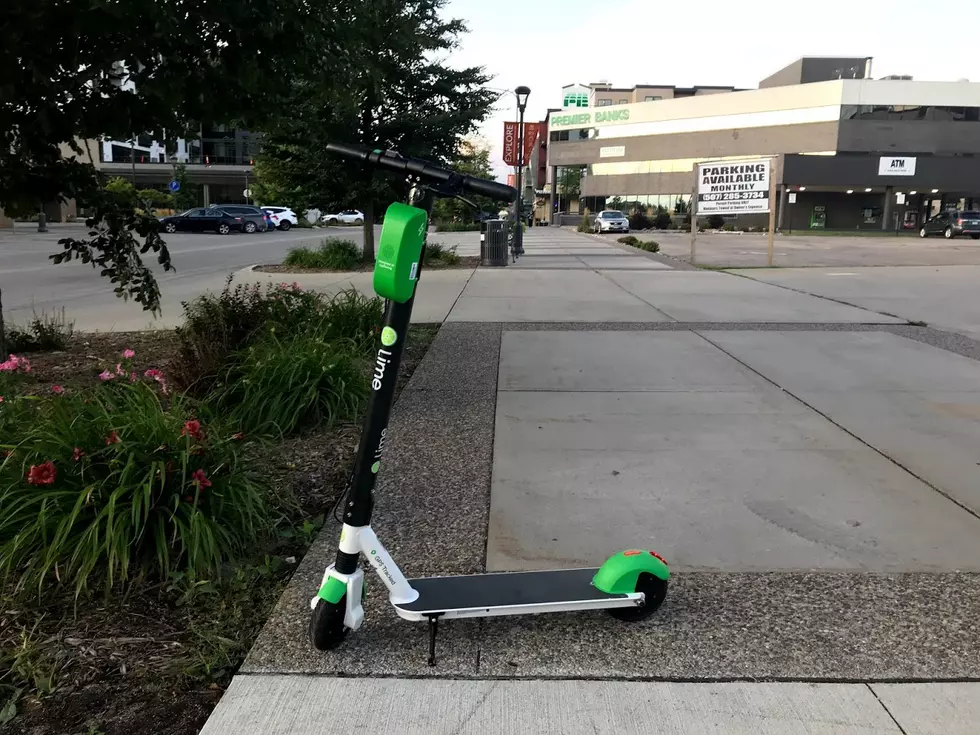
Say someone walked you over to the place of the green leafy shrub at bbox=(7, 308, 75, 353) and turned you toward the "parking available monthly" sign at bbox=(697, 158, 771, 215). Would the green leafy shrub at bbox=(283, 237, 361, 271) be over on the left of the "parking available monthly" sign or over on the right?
left

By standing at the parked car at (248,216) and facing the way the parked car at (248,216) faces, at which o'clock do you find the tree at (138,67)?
The tree is roughly at 9 o'clock from the parked car.

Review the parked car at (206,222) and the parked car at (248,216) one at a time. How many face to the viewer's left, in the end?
2

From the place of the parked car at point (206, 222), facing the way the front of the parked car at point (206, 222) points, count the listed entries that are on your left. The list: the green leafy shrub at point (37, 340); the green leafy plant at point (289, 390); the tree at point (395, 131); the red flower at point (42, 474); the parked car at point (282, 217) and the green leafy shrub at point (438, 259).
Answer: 5

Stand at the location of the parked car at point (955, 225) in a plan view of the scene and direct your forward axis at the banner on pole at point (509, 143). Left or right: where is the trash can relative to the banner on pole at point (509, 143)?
left

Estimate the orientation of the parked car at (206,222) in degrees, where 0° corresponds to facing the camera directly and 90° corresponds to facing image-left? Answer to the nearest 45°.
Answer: approximately 90°

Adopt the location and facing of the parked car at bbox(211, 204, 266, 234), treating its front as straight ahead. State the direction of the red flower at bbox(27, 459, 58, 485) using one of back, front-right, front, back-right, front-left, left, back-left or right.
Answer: left

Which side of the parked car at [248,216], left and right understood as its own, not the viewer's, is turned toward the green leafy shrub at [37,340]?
left

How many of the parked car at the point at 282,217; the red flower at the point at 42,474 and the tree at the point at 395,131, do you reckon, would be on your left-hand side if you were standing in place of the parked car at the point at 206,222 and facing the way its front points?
2

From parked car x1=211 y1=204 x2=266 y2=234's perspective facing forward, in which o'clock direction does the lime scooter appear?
The lime scooter is roughly at 9 o'clock from the parked car.

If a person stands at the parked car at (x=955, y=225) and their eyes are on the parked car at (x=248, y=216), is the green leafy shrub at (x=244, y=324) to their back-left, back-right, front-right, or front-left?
front-left

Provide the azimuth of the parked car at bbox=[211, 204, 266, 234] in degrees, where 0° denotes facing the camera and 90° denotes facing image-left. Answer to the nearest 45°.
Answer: approximately 90°

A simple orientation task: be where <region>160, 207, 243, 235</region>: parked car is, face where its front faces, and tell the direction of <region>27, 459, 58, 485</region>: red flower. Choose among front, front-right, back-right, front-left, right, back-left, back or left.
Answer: left

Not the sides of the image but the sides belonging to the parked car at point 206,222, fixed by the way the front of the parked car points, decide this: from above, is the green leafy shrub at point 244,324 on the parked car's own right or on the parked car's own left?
on the parked car's own left
